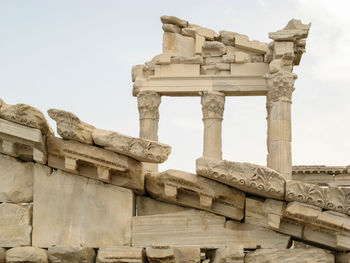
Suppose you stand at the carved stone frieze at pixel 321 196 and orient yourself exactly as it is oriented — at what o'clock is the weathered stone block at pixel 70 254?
The weathered stone block is roughly at 3 o'clock from the carved stone frieze.

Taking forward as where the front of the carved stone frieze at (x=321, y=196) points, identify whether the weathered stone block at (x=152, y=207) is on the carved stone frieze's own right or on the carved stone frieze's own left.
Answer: on the carved stone frieze's own right

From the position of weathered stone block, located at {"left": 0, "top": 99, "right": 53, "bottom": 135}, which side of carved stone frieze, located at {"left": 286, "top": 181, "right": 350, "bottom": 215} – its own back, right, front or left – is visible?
right

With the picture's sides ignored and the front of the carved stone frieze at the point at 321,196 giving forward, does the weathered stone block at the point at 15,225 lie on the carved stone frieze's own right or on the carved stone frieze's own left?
on the carved stone frieze's own right

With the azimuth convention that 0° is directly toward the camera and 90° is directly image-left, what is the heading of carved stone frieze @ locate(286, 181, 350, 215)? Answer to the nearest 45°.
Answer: approximately 0°

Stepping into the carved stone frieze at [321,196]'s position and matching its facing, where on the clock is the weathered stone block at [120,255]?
The weathered stone block is roughly at 3 o'clock from the carved stone frieze.

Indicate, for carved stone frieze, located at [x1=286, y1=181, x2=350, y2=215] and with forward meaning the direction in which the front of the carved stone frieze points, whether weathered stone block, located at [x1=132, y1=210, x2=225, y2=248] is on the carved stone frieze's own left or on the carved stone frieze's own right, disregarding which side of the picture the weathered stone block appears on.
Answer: on the carved stone frieze's own right

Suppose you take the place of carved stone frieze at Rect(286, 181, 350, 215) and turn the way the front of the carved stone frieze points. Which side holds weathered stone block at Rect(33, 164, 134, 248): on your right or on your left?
on your right

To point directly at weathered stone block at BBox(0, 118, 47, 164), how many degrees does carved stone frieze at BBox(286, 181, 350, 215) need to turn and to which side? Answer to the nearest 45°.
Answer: approximately 90° to its right
